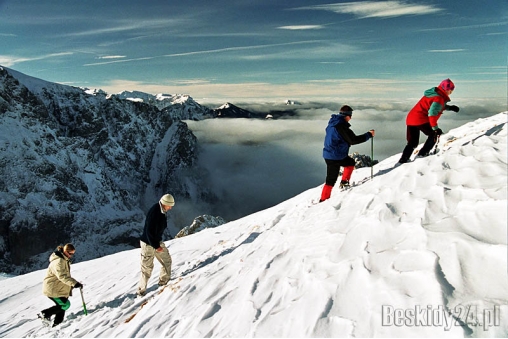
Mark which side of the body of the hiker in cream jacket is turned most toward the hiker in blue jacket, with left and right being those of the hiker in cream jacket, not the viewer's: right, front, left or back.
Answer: front

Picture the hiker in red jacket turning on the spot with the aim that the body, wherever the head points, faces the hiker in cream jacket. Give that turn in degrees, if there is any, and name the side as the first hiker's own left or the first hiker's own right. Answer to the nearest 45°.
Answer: approximately 135° to the first hiker's own right

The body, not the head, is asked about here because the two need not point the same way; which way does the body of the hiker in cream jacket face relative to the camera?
to the viewer's right

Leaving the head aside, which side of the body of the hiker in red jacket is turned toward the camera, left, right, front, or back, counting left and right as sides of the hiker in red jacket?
right

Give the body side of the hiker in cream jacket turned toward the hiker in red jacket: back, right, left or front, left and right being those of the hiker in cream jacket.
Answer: front

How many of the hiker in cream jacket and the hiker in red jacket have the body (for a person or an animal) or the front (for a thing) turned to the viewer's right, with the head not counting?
2
